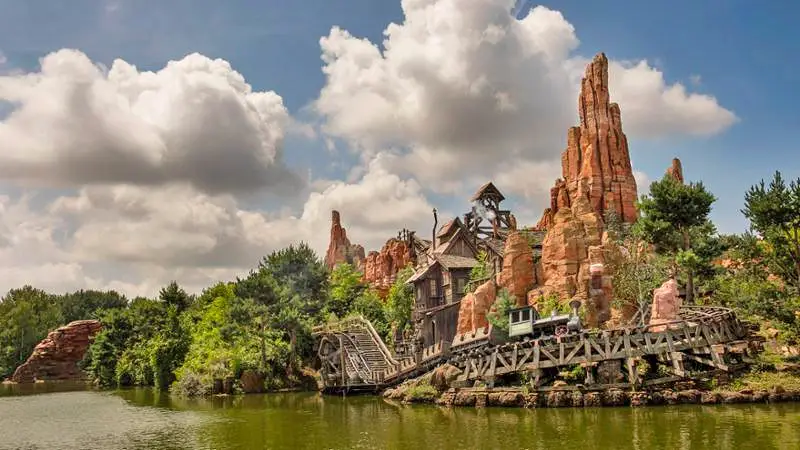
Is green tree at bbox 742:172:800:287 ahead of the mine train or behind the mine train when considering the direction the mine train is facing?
ahead

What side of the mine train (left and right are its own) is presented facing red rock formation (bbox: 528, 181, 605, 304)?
left

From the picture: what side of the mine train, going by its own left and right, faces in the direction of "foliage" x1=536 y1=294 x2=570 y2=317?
left

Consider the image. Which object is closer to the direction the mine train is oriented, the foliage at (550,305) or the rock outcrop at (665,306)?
the rock outcrop

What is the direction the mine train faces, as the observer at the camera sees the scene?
facing to the right of the viewer

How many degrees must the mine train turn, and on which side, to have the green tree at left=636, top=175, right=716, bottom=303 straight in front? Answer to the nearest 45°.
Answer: approximately 45° to its left

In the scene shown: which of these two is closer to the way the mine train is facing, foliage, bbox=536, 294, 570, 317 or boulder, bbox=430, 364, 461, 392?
the foliage

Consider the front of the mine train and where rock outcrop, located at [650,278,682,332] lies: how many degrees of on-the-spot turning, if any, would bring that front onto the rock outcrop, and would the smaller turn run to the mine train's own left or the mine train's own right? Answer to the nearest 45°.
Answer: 0° — it already faces it

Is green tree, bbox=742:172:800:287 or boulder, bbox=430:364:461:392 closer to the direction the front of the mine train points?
the green tree
